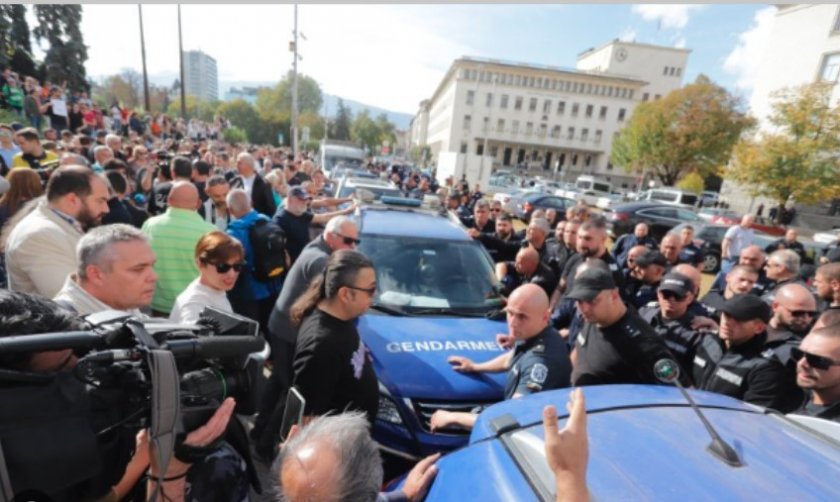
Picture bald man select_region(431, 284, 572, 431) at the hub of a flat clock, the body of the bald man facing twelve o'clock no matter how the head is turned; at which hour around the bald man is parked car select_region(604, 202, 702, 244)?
The parked car is roughly at 5 o'clock from the bald man.

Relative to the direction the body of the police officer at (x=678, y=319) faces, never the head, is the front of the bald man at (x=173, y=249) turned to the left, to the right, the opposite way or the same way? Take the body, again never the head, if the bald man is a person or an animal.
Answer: to the right

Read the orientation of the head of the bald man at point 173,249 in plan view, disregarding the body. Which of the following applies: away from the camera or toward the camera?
away from the camera

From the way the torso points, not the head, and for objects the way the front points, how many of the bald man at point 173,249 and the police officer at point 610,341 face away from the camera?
1

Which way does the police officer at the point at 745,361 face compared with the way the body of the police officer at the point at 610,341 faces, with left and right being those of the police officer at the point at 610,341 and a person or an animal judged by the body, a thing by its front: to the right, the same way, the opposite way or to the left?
the same way

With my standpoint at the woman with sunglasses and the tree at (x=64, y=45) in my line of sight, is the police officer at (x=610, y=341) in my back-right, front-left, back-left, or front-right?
back-right

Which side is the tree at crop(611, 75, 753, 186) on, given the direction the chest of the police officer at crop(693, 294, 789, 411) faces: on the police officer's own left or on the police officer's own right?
on the police officer's own right

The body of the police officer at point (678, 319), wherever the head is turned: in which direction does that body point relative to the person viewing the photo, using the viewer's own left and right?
facing the viewer and to the left of the viewer

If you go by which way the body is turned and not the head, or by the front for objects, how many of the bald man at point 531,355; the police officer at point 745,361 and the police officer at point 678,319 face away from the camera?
0

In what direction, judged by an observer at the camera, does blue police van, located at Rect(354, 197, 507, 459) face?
facing the viewer

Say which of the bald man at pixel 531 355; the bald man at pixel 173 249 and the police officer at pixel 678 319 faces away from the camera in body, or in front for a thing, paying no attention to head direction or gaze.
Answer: the bald man at pixel 173 249

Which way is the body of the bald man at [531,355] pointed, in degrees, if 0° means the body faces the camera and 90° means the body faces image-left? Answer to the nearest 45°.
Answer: approximately 45°

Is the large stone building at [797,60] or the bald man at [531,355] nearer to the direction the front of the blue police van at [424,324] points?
the bald man

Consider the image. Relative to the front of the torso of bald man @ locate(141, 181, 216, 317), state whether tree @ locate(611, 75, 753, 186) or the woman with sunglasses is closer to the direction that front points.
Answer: the tree

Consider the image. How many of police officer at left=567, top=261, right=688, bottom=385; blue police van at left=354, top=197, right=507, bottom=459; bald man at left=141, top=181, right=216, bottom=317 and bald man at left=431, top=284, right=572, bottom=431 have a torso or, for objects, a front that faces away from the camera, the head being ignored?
1

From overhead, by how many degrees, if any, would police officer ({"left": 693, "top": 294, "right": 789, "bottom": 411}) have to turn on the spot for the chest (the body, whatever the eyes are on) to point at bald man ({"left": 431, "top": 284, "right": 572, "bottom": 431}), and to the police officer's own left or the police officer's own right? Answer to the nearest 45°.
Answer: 0° — they already face them

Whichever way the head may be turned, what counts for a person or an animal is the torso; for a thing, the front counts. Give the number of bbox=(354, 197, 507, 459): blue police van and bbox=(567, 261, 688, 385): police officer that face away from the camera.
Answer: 0

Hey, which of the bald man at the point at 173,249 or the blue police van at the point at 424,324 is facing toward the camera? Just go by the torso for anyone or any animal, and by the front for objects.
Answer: the blue police van
